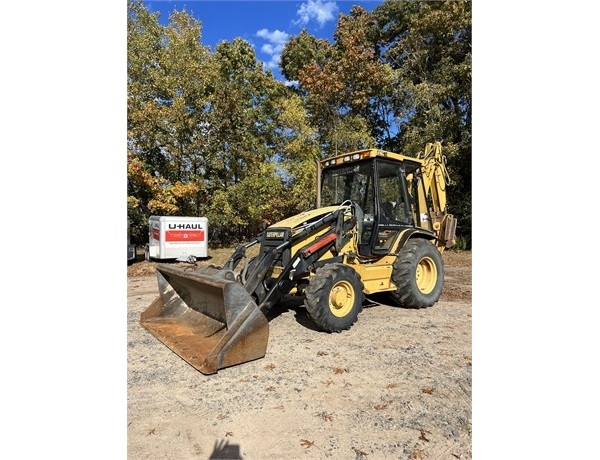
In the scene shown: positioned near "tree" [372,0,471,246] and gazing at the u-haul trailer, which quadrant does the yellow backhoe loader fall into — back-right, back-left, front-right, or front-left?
front-left

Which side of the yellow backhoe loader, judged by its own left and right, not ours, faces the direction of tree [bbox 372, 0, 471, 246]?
back

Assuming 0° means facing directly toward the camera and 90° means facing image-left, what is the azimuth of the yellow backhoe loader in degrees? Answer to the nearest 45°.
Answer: approximately 45°

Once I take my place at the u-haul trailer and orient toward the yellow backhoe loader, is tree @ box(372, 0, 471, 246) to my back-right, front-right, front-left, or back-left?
front-left

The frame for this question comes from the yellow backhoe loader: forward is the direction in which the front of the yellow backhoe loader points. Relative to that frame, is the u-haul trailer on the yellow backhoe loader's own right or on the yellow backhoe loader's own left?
on the yellow backhoe loader's own right

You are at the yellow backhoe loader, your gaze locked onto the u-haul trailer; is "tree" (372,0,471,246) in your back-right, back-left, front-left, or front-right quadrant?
front-right
